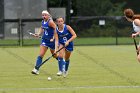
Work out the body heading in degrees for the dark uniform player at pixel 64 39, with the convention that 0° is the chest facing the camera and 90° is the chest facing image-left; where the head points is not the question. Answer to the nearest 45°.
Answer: approximately 45°

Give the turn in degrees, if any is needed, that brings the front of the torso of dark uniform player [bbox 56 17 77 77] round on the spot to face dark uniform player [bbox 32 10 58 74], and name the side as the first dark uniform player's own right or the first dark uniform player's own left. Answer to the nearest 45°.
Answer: approximately 90° to the first dark uniform player's own right

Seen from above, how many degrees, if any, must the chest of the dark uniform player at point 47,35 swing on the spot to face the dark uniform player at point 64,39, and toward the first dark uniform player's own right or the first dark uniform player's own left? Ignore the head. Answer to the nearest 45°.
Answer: approximately 90° to the first dark uniform player's own left
